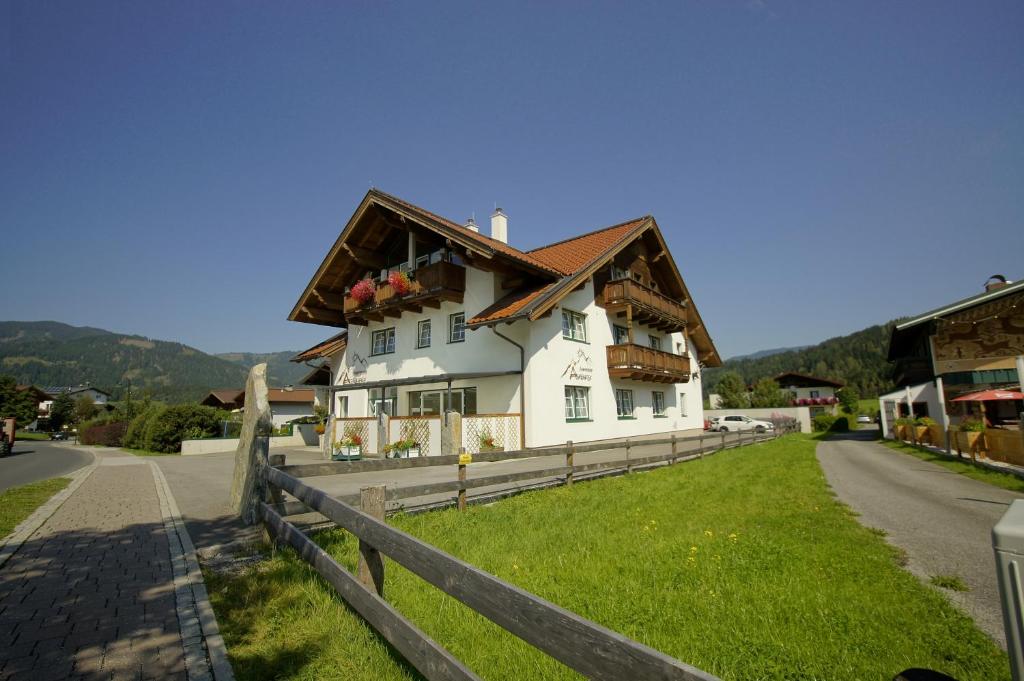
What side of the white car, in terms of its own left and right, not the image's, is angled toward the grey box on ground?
right

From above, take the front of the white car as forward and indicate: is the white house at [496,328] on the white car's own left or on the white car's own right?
on the white car's own right

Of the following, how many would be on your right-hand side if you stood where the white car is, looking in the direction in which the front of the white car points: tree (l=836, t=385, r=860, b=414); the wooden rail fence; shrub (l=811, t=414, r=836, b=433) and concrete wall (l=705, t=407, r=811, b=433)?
1

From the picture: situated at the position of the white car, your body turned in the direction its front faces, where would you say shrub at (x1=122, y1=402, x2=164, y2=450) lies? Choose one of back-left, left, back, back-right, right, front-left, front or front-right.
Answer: back-right

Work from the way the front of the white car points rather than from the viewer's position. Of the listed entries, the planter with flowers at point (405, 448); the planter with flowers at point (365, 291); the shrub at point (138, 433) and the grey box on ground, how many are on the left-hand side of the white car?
0

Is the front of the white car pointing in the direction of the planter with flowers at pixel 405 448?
no

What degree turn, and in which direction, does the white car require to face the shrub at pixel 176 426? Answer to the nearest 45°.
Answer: approximately 135° to its right

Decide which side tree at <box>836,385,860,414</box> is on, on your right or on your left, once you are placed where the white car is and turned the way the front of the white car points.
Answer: on your left

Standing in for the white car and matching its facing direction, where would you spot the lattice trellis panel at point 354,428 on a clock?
The lattice trellis panel is roughly at 4 o'clock from the white car.

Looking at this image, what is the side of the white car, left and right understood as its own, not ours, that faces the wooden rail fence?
right

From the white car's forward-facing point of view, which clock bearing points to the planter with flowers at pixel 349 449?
The planter with flowers is roughly at 4 o'clock from the white car.

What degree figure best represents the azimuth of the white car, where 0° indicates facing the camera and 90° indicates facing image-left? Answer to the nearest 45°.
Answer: approximately 270°
